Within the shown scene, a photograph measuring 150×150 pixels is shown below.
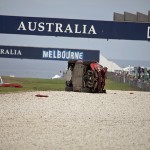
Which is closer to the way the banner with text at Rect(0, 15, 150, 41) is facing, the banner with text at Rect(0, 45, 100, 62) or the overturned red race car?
the overturned red race car

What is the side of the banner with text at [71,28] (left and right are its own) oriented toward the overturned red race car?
front

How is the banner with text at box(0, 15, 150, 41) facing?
toward the camera

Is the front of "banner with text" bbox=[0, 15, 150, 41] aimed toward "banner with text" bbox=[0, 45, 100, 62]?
no
